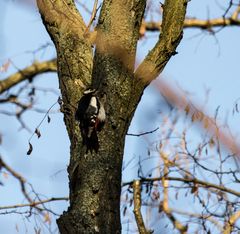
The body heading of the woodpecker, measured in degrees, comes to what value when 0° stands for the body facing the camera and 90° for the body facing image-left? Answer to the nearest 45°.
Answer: approximately 225°
